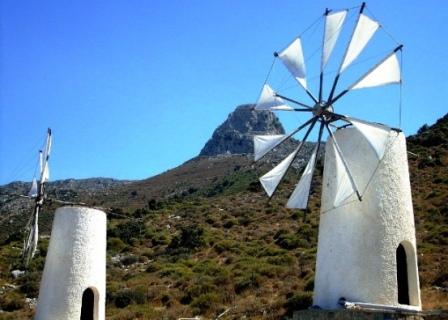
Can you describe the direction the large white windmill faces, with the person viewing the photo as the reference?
facing the viewer and to the left of the viewer

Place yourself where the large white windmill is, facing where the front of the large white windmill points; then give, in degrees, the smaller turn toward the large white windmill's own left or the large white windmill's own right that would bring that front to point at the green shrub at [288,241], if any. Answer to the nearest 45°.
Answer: approximately 135° to the large white windmill's own right

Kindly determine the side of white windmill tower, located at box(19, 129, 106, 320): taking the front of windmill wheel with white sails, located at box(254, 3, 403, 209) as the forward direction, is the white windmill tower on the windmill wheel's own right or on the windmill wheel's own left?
on the windmill wheel's own right

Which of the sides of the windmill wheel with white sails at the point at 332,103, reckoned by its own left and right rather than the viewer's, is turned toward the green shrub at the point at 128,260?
right

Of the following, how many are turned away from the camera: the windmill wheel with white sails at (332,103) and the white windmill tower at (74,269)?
0

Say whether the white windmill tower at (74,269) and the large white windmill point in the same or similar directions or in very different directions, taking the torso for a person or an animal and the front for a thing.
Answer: same or similar directions

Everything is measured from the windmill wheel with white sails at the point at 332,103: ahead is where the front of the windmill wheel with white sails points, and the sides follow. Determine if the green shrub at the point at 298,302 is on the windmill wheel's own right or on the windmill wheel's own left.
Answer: on the windmill wheel's own right

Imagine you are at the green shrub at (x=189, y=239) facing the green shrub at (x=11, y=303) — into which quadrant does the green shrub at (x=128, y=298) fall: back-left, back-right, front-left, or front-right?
front-left

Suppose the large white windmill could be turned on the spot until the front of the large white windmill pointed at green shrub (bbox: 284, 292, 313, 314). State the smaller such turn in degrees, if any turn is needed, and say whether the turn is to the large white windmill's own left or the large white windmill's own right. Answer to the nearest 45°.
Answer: approximately 135° to the large white windmill's own right

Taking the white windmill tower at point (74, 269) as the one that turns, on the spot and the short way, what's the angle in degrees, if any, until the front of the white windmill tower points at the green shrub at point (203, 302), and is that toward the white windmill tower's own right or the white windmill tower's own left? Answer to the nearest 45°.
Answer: approximately 90° to the white windmill tower's own left

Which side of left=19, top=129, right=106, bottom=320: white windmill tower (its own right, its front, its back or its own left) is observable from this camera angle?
front

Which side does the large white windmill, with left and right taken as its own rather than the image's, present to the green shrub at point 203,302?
right

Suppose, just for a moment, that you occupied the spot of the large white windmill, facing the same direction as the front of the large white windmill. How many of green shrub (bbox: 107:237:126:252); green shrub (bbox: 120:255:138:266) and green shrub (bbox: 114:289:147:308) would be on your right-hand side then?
3
